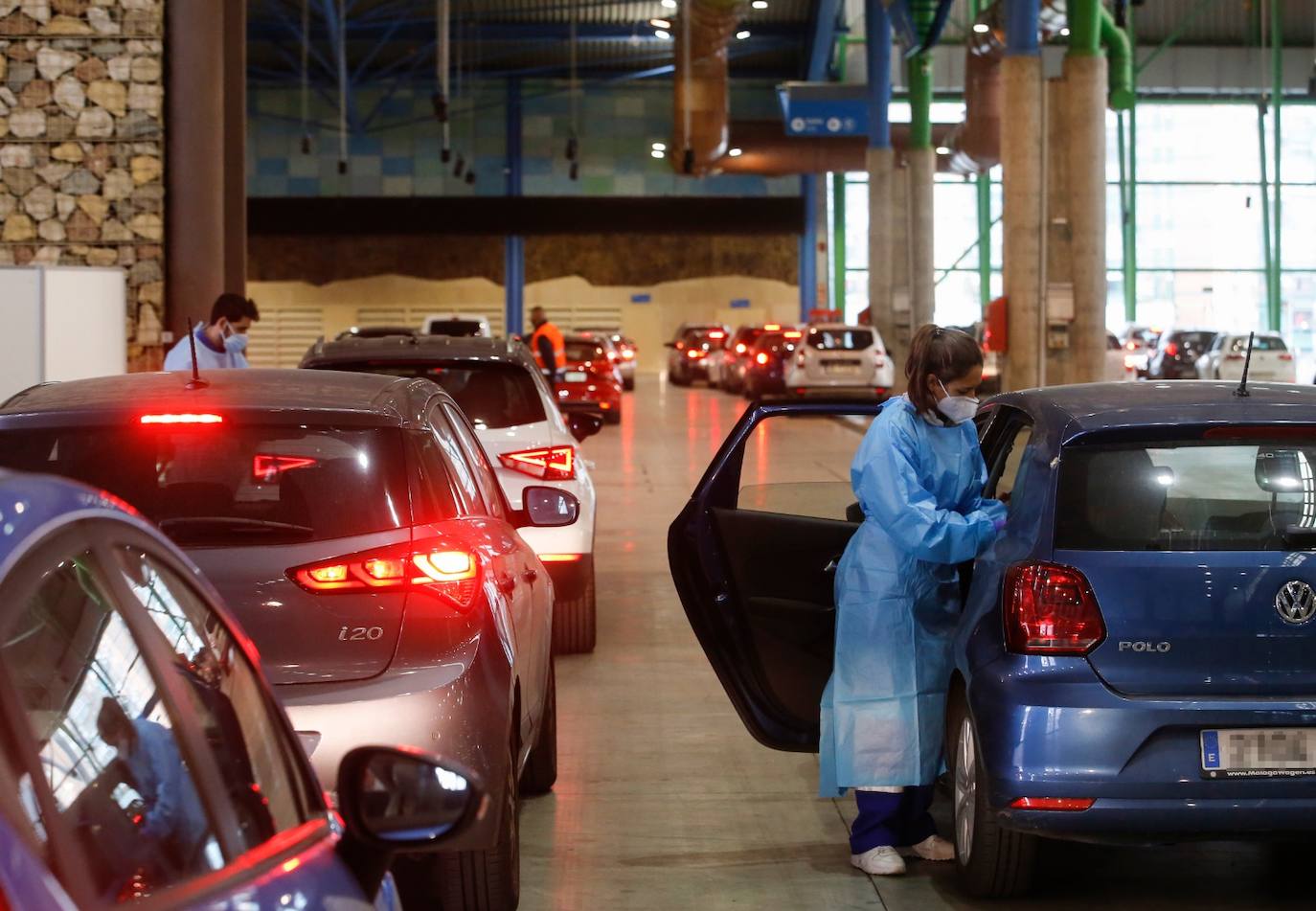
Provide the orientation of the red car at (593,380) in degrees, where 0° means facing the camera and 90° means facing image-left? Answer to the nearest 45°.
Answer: approximately 180°

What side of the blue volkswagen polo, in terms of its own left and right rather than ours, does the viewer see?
back

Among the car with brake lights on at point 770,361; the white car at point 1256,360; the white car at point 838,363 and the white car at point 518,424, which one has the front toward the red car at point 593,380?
the white car at point 518,424

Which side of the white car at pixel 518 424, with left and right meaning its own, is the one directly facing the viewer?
back

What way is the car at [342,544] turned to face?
away from the camera

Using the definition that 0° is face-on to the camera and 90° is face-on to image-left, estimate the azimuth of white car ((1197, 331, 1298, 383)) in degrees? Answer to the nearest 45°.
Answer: approximately 135°

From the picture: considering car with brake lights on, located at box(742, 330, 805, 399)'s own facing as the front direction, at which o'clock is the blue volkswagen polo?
The blue volkswagen polo is roughly at 6 o'clock from the car with brake lights on.

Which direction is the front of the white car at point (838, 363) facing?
away from the camera

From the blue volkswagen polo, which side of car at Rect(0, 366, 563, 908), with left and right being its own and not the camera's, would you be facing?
right

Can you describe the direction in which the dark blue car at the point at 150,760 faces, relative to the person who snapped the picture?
facing away from the viewer and to the right of the viewer

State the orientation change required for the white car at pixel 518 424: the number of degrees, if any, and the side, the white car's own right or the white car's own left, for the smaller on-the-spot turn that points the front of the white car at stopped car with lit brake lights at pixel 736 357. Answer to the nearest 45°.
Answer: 0° — it already faces it

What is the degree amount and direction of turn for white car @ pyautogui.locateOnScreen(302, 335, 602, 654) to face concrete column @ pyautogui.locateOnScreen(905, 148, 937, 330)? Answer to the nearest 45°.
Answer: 0° — it already faces it

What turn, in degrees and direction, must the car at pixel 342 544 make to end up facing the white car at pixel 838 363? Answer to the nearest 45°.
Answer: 0° — it already faces it
